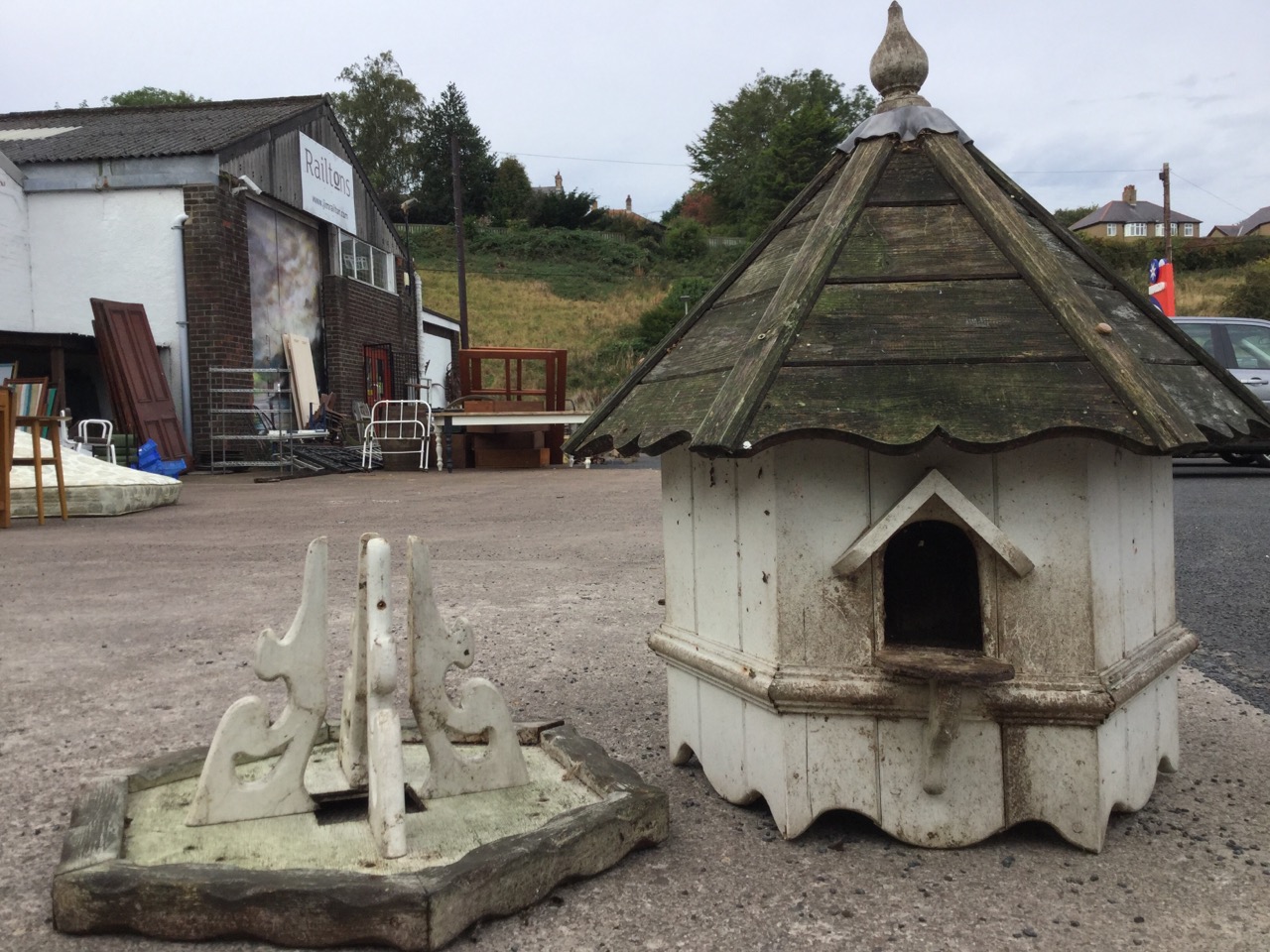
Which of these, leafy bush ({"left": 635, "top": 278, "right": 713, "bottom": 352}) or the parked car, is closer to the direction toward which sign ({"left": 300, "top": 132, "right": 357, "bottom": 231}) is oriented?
the parked car

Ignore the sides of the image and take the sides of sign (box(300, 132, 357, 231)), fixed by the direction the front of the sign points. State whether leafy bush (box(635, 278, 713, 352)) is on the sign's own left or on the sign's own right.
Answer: on the sign's own left

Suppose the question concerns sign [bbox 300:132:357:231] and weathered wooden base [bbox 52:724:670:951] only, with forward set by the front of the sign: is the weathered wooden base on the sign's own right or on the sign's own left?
on the sign's own right

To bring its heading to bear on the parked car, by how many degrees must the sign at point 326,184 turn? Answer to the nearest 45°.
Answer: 0° — it already faces it

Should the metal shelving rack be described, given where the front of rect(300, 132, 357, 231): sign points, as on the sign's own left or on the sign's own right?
on the sign's own right

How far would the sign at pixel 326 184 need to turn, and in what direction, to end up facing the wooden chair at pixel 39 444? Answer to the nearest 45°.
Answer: approximately 45° to its right
